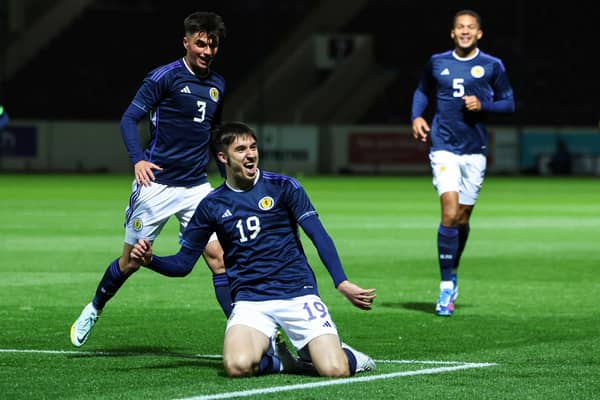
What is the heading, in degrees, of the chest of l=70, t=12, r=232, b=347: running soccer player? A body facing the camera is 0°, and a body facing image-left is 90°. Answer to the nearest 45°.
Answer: approximately 315°

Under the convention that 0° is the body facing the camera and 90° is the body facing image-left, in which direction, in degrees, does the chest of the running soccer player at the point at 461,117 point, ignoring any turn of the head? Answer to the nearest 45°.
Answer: approximately 0°

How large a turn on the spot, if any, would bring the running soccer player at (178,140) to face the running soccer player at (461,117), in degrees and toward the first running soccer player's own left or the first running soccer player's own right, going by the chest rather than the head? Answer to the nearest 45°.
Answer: approximately 90° to the first running soccer player's own left

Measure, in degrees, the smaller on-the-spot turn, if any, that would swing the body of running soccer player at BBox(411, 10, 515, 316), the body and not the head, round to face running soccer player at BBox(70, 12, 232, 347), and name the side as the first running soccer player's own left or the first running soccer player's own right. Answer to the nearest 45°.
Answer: approximately 45° to the first running soccer player's own right
